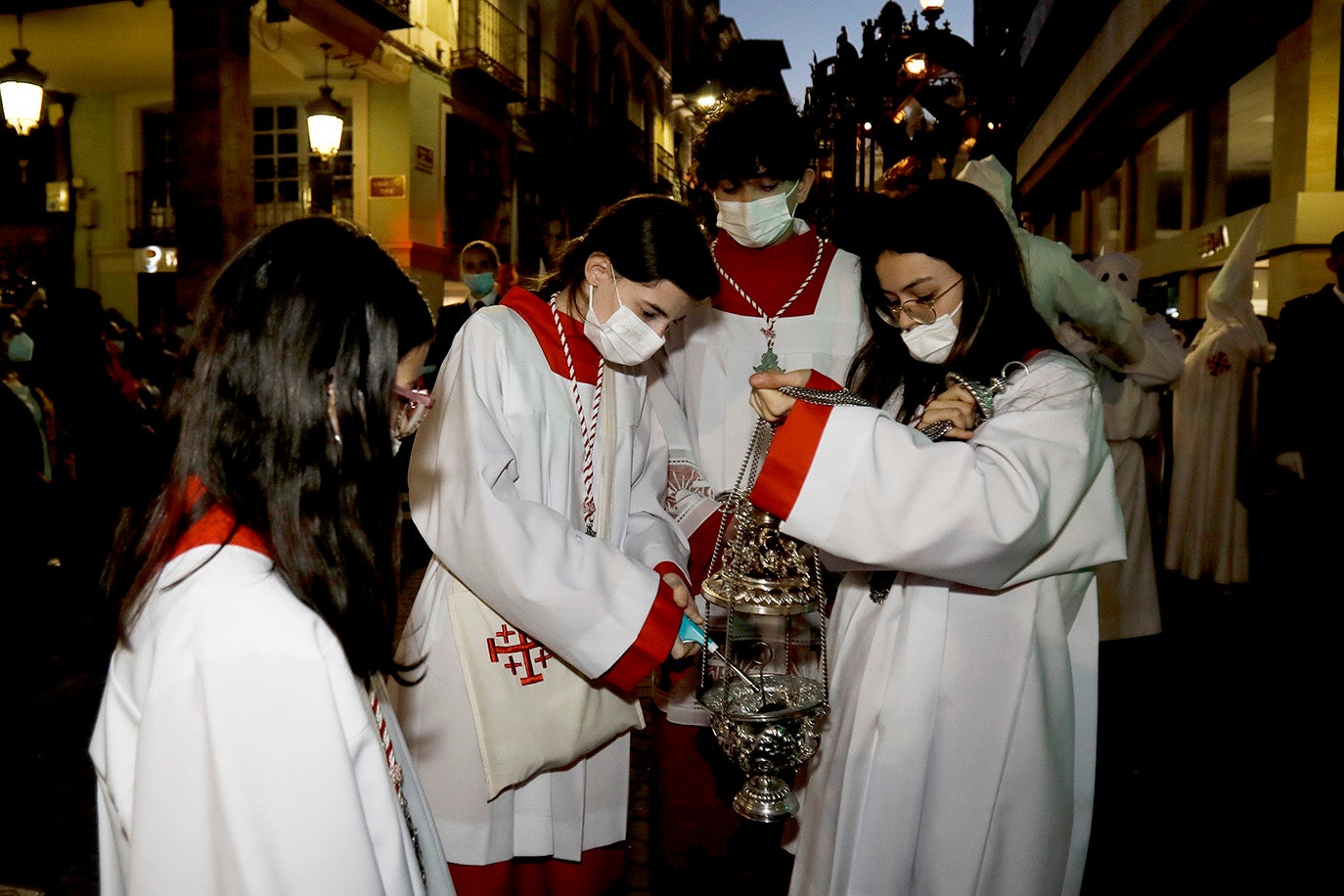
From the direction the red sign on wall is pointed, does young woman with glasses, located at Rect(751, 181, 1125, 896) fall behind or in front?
in front

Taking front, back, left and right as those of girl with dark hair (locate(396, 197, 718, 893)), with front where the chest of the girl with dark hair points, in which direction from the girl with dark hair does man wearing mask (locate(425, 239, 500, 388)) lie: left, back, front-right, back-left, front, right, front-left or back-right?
back-left

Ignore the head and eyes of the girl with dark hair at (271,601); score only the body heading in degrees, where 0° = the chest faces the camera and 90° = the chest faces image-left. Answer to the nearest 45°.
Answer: approximately 270°

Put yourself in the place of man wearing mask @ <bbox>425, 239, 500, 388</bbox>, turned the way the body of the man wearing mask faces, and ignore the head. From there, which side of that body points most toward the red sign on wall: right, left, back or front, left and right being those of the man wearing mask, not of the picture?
back

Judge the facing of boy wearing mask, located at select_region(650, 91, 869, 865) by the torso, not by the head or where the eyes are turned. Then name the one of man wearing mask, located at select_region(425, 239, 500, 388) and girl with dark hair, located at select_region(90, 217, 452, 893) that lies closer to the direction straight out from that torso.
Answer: the girl with dark hair

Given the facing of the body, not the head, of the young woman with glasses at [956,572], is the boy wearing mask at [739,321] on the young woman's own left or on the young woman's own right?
on the young woman's own right

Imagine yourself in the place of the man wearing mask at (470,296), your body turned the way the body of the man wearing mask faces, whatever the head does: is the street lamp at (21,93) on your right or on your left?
on your right

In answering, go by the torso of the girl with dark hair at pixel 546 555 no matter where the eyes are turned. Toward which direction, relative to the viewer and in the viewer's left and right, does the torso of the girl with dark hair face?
facing the viewer and to the right of the viewer
